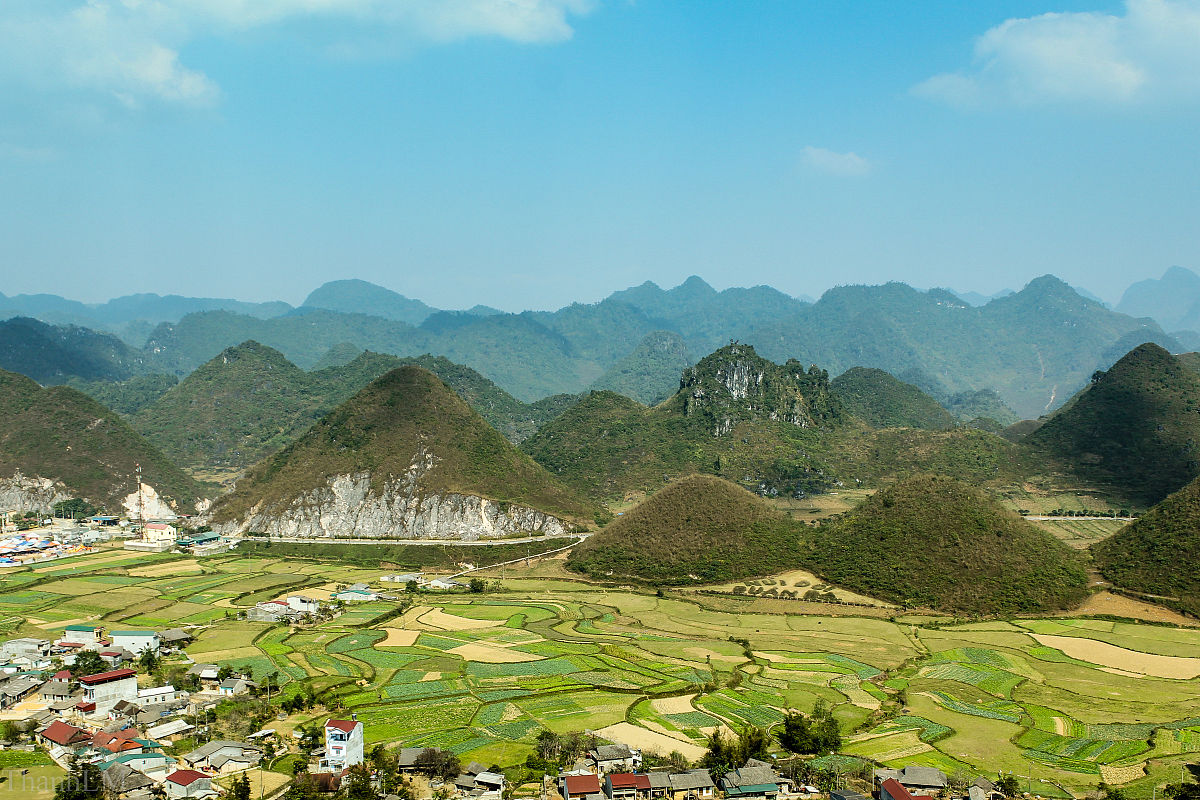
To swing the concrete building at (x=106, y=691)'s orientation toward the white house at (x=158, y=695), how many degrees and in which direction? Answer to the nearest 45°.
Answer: approximately 135° to its left

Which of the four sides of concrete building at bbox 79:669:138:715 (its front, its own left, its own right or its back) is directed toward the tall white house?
left

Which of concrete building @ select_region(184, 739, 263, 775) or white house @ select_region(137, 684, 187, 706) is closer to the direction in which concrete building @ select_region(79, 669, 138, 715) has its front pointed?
the concrete building

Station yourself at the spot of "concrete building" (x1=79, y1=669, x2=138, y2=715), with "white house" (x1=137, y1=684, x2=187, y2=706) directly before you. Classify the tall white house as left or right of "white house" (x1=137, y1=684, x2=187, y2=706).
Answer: right

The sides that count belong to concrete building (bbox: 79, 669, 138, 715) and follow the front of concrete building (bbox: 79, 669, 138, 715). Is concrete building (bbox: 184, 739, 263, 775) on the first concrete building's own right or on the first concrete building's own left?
on the first concrete building's own left

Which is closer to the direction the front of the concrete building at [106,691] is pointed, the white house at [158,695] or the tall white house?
the tall white house

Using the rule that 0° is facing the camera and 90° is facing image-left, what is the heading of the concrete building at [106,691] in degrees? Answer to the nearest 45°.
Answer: approximately 45°
